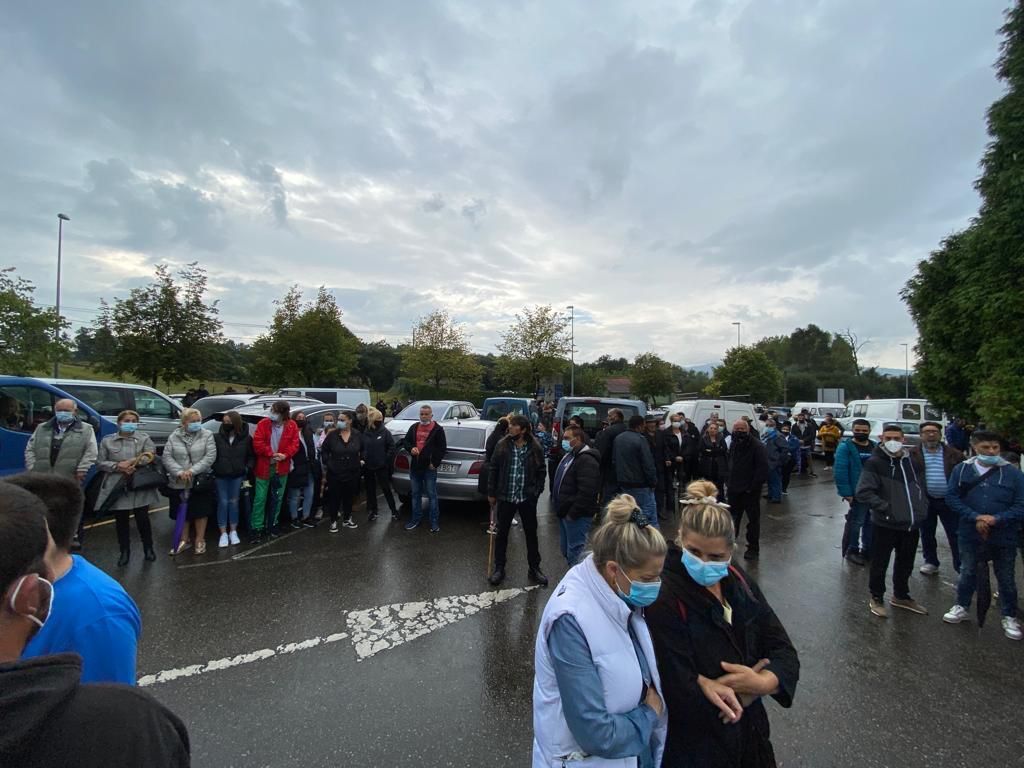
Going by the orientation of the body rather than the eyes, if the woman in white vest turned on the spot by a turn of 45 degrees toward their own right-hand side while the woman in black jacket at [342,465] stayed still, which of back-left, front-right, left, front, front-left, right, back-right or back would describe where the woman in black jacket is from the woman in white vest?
back-right

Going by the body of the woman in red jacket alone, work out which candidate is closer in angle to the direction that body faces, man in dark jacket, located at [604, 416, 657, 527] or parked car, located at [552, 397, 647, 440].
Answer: the man in dark jacket

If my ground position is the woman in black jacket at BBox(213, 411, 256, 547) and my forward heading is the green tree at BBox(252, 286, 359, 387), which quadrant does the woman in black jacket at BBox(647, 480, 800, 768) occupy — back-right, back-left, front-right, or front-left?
back-right

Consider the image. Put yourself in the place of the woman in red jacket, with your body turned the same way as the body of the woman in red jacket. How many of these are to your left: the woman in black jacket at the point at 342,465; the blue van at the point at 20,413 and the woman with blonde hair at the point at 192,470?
1

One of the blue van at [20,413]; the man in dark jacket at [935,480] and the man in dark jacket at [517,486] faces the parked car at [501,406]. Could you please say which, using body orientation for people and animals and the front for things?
the blue van

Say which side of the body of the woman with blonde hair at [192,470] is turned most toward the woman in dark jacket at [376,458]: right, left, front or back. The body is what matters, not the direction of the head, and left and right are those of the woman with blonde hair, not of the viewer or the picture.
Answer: left

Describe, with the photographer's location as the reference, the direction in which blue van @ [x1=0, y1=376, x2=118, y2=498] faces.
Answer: facing to the right of the viewer

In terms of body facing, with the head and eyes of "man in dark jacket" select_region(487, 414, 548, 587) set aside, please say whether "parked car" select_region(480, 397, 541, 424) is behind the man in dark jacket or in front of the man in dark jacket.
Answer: behind

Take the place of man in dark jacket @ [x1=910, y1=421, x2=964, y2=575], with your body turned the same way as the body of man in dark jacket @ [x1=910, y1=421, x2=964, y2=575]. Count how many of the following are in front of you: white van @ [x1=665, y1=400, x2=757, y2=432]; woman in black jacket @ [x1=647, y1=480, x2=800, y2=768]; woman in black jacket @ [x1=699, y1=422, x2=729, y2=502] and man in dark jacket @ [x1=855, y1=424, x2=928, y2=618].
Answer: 2

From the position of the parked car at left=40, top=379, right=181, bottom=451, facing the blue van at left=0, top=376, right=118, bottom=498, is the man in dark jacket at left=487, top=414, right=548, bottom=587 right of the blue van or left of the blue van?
left

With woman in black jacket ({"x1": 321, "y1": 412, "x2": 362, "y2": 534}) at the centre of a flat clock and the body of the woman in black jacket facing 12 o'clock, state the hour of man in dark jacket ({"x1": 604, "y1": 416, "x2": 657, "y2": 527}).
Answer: The man in dark jacket is roughly at 10 o'clock from the woman in black jacket.

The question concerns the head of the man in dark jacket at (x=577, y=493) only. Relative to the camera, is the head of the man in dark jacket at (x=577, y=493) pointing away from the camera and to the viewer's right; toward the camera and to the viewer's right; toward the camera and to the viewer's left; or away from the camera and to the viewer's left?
toward the camera and to the viewer's left
